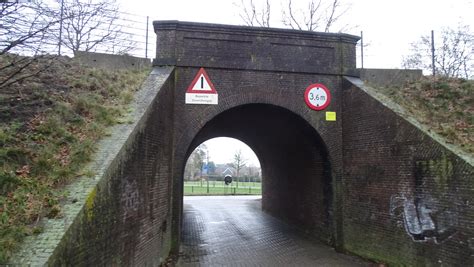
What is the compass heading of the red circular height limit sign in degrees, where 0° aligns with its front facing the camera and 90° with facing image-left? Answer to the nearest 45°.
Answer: approximately 0°

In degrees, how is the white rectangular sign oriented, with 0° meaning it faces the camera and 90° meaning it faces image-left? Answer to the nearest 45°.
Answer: approximately 0°

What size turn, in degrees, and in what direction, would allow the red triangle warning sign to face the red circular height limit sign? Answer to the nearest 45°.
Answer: approximately 90° to its left

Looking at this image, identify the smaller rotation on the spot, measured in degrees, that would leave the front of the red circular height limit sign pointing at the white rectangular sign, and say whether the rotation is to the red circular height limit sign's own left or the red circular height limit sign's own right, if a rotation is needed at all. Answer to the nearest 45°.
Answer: approximately 45° to the red circular height limit sign's own right

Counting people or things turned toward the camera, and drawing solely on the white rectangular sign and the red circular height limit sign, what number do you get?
2

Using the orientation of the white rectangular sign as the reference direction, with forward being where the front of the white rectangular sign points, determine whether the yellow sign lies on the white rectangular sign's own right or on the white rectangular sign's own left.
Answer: on the white rectangular sign's own left

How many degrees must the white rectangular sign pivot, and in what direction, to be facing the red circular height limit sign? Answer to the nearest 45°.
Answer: approximately 90° to its left

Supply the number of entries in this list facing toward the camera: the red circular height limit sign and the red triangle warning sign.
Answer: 2

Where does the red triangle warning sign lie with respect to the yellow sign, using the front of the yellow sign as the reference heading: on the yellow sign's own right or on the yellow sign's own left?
on the yellow sign's own right

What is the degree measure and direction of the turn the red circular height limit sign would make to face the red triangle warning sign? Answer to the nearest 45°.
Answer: approximately 45° to its right
